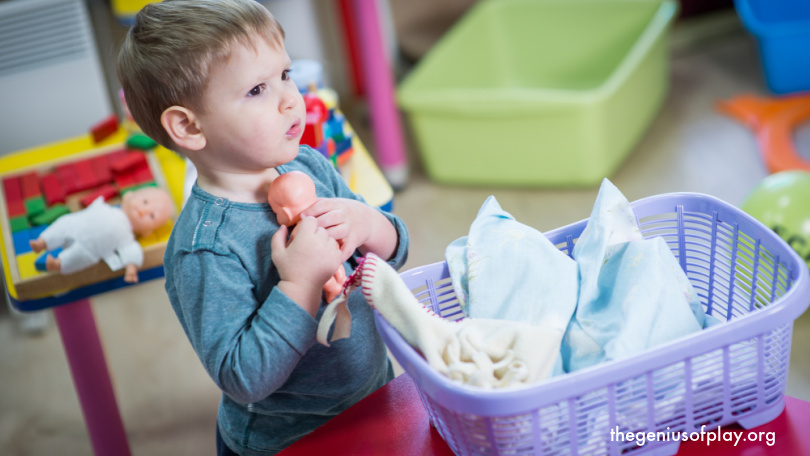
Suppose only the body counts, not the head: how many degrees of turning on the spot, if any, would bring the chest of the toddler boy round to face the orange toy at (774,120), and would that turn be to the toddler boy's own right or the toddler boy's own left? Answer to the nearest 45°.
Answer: approximately 90° to the toddler boy's own left

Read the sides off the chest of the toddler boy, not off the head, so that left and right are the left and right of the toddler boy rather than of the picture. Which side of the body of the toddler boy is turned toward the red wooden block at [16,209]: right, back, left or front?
back

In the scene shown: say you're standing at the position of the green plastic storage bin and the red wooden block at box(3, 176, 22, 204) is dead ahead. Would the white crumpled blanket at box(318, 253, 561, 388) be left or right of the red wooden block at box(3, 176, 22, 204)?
left

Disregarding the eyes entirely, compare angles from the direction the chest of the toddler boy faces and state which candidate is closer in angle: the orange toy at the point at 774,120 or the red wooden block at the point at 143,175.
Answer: the orange toy

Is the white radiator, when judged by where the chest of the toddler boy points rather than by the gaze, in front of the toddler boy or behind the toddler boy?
behind

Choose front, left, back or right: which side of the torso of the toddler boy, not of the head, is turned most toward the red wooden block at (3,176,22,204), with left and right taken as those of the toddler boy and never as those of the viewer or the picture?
back

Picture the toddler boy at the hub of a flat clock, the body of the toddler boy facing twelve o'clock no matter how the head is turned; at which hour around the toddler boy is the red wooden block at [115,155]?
The red wooden block is roughly at 7 o'clock from the toddler boy.

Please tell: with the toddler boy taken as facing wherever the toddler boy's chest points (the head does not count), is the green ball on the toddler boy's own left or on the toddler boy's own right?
on the toddler boy's own left

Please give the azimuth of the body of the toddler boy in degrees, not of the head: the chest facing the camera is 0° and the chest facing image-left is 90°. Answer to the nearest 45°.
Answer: approximately 315°

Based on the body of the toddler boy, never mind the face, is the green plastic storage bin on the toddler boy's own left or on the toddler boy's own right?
on the toddler boy's own left
